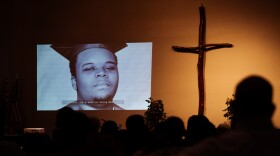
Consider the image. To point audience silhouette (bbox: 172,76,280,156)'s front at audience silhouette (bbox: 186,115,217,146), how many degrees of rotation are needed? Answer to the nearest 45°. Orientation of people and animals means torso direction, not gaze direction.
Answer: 0° — they already face them

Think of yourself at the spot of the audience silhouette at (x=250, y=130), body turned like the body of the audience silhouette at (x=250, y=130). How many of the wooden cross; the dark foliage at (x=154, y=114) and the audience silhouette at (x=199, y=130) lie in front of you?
3

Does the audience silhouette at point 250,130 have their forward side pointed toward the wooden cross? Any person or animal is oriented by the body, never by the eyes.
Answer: yes

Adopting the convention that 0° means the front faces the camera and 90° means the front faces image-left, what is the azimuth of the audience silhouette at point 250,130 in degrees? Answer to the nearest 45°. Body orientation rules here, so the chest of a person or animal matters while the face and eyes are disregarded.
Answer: approximately 180°
